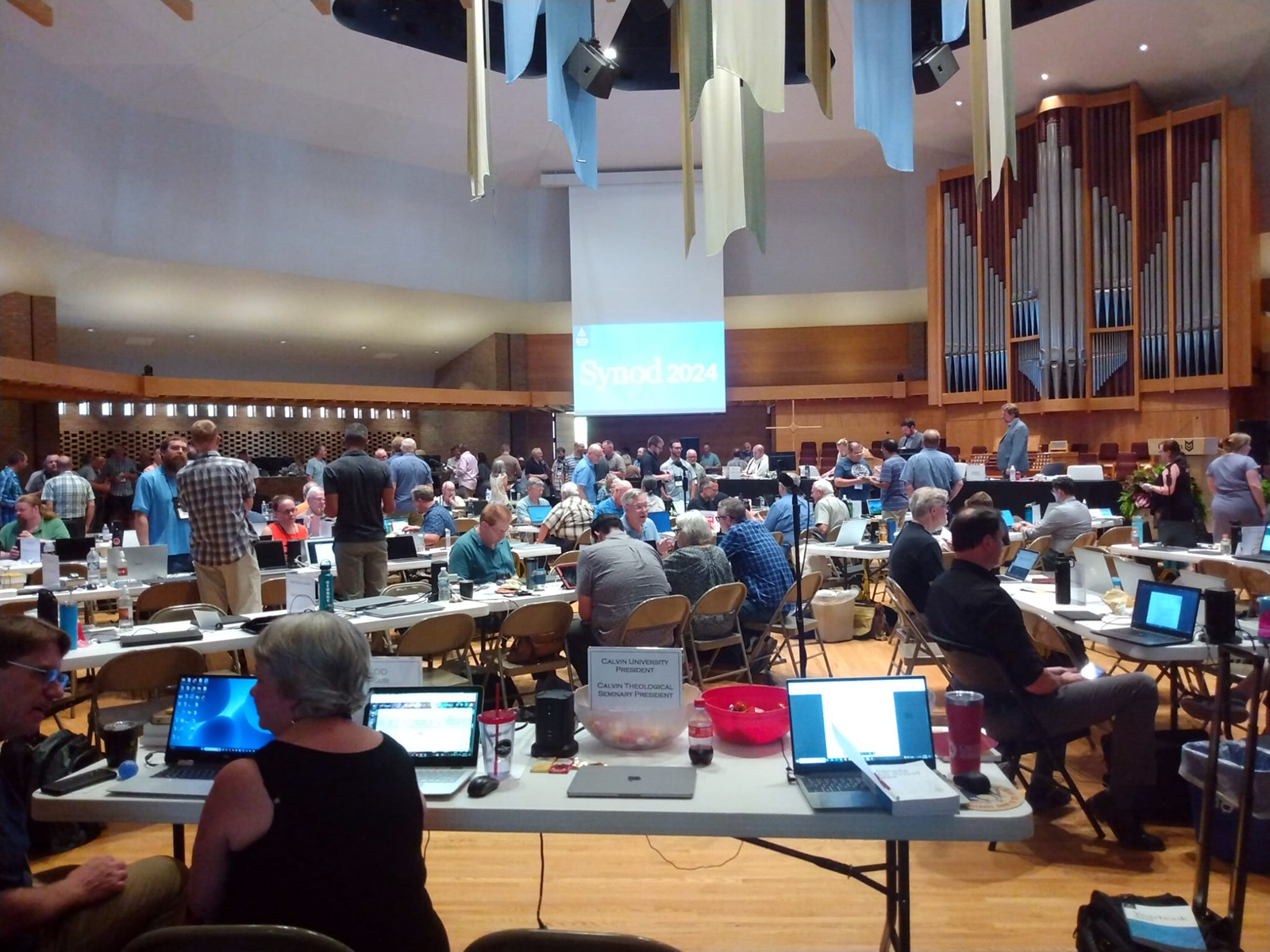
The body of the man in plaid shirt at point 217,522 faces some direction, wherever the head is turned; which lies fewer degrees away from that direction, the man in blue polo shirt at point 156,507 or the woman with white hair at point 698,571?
the man in blue polo shirt

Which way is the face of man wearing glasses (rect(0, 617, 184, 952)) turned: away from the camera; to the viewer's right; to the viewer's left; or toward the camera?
to the viewer's right

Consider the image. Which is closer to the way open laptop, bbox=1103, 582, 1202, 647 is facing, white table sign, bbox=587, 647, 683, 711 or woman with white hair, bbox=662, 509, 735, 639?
the white table sign

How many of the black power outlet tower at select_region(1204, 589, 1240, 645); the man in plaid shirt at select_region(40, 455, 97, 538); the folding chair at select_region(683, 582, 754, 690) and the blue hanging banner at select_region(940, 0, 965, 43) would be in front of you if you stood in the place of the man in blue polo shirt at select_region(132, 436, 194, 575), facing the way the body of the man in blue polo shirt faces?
3

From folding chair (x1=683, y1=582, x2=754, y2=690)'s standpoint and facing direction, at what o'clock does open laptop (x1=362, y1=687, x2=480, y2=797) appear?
The open laptop is roughly at 8 o'clock from the folding chair.

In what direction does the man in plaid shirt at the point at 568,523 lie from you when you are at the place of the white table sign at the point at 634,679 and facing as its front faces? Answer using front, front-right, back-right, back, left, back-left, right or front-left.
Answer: back

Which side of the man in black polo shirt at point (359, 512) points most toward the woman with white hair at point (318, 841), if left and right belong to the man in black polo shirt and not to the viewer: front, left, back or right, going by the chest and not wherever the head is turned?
back

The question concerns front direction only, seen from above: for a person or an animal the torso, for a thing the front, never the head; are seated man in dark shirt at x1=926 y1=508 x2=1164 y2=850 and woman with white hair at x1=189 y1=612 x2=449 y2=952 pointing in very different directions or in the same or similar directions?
very different directions

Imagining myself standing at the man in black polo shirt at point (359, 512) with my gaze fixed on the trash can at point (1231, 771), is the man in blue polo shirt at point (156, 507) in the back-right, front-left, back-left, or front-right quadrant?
back-right

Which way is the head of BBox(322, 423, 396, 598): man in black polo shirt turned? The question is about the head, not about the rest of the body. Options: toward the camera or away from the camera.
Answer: away from the camera
